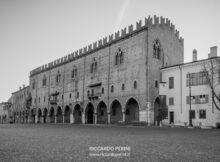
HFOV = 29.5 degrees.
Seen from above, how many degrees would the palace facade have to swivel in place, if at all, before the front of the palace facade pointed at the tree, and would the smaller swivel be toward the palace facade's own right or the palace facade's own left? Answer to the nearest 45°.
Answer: approximately 90° to the palace facade's own left

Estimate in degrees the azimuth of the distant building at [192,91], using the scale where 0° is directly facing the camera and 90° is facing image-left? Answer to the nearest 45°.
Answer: approximately 45°

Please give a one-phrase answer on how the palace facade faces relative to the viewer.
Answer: facing the viewer and to the left of the viewer

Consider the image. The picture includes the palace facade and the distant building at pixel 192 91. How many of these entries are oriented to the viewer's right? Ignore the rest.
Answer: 0

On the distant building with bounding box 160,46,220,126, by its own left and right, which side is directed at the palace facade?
right
